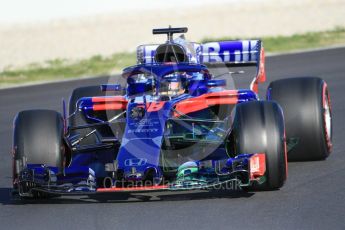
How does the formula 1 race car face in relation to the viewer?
toward the camera
